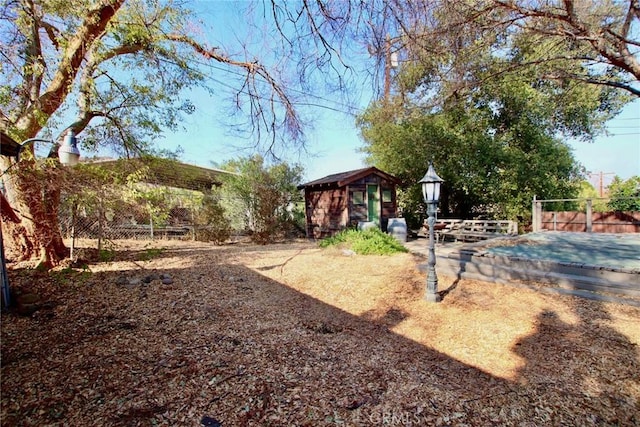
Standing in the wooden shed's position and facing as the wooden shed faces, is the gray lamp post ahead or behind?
ahead

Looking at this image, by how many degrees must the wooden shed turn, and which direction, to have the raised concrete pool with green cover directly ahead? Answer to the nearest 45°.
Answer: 0° — it already faces it

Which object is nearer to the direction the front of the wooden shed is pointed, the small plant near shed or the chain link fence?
the small plant near shed

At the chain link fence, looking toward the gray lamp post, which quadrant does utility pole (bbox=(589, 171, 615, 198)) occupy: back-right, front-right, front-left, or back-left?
front-left

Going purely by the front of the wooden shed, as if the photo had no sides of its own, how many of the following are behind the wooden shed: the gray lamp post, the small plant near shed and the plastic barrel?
0

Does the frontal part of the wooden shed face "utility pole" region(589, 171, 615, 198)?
no

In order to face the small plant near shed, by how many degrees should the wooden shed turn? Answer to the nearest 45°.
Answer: approximately 45° to its right

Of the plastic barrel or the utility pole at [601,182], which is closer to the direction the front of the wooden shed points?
the plastic barrel

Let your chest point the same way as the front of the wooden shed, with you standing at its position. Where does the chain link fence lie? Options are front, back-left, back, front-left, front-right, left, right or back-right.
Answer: right

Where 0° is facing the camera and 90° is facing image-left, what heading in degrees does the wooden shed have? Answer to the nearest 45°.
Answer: approximately 315°

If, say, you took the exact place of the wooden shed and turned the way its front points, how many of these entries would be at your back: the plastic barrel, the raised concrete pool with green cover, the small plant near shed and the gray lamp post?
0

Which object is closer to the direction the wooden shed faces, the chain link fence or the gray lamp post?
the gray lamp post

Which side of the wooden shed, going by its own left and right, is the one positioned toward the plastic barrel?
front

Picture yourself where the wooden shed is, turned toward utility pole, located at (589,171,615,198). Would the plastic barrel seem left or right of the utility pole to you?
right

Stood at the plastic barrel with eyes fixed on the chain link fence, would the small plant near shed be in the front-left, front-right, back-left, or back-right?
front-left
